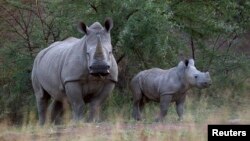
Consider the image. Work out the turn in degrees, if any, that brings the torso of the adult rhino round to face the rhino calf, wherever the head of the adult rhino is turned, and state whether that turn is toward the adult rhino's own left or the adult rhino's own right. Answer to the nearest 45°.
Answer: approximately 90° to the adult rhino's own left

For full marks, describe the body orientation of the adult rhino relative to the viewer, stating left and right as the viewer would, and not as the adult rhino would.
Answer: facing the viewer and to the right of the viewer
